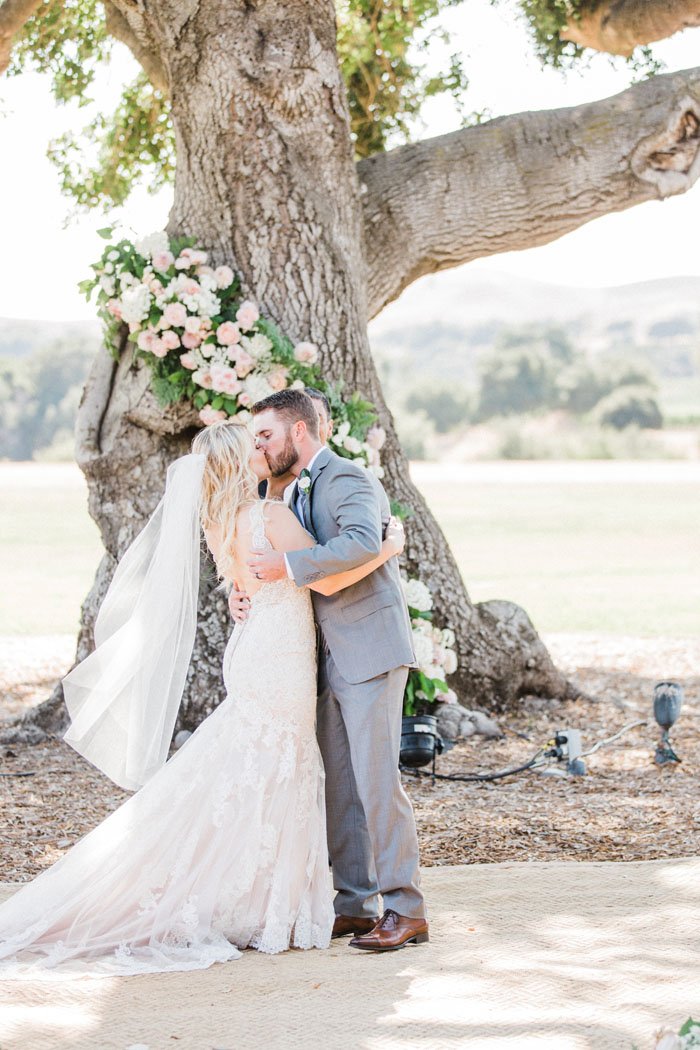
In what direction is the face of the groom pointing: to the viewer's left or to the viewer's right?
to the viewer's left

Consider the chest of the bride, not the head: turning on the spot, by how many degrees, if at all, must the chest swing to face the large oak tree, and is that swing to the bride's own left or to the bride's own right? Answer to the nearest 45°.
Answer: approximately 45° to the bride's own left

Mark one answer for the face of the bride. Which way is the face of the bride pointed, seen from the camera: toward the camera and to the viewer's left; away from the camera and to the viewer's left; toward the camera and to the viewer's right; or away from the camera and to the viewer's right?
away from the camera and to the viewer's right

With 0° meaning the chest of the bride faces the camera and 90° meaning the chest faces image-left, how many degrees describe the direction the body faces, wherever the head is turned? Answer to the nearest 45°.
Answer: approximately 225°
